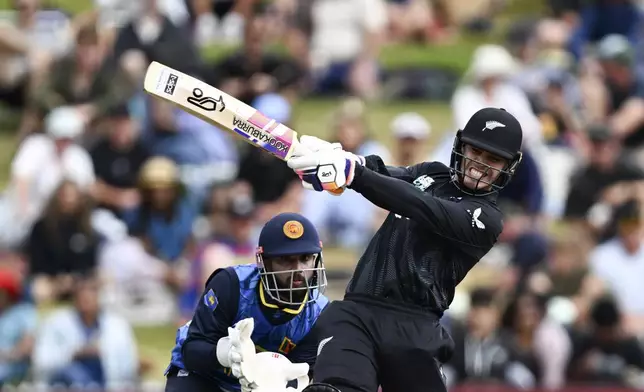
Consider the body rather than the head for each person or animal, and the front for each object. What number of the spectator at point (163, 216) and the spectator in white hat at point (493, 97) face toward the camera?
2

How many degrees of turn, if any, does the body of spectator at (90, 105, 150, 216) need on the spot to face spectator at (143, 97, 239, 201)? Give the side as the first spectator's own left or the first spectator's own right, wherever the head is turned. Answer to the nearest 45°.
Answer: approximately 90° to the first spectator's own left

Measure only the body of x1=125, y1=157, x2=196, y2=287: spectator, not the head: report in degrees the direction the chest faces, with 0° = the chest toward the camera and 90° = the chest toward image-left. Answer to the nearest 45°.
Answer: approximately 0°
